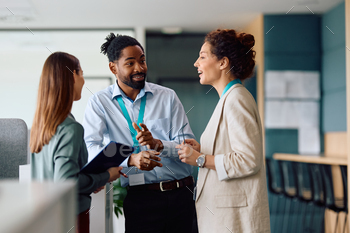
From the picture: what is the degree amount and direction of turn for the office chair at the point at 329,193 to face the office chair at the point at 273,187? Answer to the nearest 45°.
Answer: approximately 135° to its left

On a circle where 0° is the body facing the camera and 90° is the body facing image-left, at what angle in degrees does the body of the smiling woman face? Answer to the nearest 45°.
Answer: approximately 90°

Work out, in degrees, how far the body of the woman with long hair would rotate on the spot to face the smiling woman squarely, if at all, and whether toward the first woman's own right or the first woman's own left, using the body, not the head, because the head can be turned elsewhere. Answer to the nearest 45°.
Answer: approximately 45° to the first woman's own right

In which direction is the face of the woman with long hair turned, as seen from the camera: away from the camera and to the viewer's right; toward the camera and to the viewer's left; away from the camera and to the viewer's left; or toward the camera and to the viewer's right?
away from the camera and to the viewer's right

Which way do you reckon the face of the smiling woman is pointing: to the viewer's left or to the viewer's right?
to the viewer's left

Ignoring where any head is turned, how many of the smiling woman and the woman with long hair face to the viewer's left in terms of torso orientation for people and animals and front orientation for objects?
1
